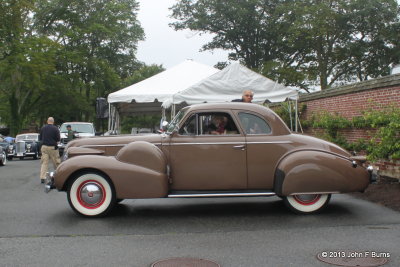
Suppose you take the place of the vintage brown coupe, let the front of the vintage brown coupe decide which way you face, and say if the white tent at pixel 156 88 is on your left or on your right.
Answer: on your right

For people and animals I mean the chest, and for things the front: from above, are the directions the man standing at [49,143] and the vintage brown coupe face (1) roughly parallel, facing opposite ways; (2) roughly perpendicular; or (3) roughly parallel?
roughly perpendicular

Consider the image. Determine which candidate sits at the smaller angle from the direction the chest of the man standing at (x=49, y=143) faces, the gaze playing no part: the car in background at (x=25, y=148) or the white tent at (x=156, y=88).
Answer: the car in background

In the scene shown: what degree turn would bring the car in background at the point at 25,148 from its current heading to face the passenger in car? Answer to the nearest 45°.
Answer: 0° — it already faces them

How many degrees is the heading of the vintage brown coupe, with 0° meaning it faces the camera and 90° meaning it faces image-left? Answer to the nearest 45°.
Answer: approximately 90°

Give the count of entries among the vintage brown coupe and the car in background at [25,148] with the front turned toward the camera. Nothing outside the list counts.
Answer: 1

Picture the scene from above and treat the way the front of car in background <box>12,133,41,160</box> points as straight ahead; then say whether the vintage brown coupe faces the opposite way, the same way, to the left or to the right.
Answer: to the right

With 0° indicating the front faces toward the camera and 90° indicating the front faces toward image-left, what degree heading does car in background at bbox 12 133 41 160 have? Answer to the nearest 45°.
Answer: approximately 0°
